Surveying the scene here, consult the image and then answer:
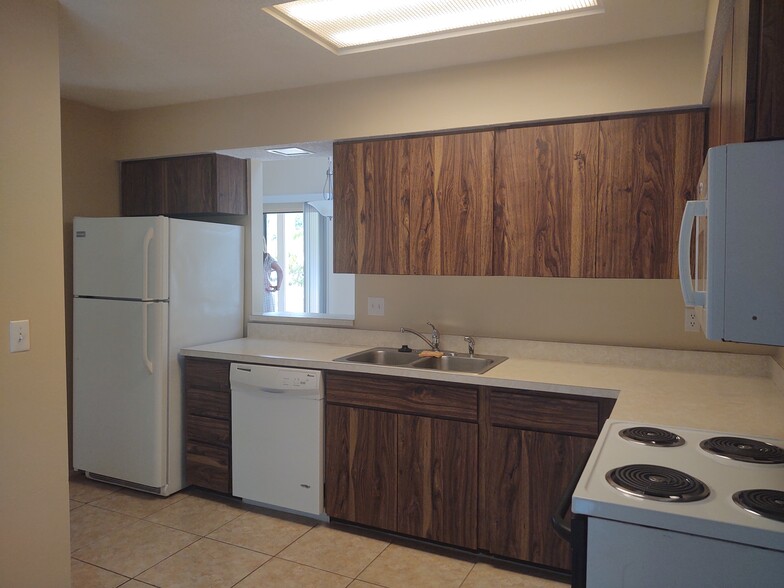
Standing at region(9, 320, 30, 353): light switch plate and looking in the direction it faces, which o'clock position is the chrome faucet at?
The chrome faucet is roughly at 9 o'clock from the light switch plate.

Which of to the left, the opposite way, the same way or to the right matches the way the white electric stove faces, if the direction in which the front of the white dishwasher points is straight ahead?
to the right

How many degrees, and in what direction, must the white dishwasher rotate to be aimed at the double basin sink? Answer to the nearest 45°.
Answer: approximately 135° to its left

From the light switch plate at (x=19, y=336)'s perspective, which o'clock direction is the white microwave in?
The white microwave is roughly at 11 o'clock from the light switch plate.

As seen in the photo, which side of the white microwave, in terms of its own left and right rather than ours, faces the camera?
left

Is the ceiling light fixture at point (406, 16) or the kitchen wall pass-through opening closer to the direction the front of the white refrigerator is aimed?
the ceiling light fixture
